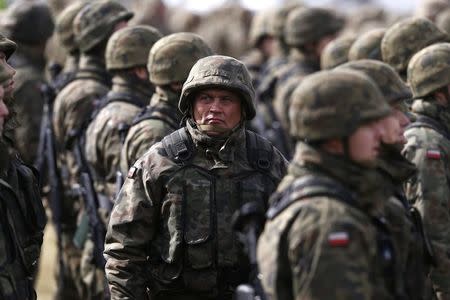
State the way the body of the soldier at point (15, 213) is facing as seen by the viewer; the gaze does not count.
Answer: to the viewer's right

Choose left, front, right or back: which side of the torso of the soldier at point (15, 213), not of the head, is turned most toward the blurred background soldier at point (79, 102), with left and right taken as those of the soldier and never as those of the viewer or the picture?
left

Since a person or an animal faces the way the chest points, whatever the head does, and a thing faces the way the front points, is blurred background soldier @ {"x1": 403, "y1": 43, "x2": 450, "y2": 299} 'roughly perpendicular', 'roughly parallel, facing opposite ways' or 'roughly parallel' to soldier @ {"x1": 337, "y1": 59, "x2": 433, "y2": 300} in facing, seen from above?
roughly parallel

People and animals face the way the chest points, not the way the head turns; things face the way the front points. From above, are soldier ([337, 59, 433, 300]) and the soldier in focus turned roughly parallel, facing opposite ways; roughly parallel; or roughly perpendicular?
roughly perpendicular

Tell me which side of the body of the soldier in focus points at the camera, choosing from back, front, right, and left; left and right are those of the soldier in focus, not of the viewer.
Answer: front

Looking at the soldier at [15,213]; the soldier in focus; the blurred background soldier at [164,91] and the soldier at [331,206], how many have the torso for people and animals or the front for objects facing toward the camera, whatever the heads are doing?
1

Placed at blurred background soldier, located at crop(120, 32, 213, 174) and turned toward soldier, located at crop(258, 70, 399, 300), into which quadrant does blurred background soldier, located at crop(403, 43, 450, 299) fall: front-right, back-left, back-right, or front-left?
front-left

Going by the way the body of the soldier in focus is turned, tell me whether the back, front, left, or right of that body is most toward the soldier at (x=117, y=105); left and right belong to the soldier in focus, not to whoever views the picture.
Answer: back

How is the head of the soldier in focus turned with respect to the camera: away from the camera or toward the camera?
toward the camera

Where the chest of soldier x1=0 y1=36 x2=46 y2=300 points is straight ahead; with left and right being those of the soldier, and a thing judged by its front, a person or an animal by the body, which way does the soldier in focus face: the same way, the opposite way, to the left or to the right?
to the right

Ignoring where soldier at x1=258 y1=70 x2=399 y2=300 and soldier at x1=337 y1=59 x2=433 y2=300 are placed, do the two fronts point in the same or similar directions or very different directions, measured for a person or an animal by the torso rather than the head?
same or similar directions

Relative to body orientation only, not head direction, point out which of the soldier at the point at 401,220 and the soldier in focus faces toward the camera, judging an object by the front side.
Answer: the soldier in focus
